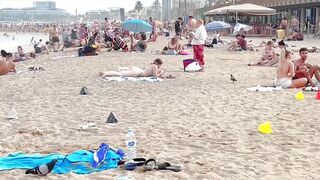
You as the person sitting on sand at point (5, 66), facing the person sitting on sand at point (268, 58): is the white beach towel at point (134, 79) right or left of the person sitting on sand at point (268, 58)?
right

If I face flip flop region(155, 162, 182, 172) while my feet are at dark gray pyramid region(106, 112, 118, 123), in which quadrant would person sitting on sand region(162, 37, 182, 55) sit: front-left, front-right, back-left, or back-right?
back-left

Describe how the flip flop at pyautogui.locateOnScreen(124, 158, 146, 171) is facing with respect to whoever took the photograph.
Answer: facing the viewer and to the left of the viewer

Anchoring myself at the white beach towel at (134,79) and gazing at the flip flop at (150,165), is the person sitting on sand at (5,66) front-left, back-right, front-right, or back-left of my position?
back-right

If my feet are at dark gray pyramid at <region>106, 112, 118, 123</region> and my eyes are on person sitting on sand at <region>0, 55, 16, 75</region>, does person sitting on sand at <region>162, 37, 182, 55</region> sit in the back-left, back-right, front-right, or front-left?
front-right
